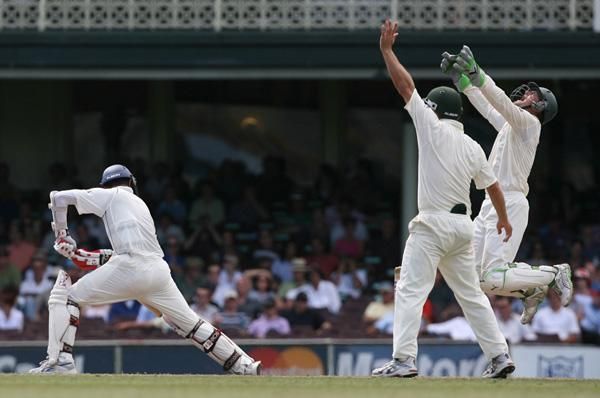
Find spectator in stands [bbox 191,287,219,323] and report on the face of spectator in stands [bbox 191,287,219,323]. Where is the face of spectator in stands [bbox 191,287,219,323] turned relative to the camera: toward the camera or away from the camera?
toward the camera

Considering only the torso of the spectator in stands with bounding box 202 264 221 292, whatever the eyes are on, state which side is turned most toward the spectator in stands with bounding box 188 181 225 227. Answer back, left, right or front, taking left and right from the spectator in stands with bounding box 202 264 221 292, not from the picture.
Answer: back

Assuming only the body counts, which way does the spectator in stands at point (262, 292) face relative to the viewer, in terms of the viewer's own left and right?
facing the viewer

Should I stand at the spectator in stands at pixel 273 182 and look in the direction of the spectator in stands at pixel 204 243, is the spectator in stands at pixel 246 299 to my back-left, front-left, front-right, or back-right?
front-left

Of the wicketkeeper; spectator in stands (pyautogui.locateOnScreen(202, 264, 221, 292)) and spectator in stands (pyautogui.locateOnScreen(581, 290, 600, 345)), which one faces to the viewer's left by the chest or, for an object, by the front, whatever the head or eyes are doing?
the wicketkeeper

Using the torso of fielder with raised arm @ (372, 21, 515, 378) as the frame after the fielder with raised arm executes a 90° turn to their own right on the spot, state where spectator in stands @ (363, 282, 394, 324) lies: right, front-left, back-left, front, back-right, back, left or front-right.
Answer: front-left

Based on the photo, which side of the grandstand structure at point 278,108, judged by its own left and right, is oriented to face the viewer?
front

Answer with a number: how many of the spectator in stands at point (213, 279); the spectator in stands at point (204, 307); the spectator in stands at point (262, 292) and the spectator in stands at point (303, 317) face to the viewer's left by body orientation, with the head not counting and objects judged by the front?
0

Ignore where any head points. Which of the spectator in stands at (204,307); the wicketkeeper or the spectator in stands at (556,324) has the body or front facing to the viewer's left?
the wicketkeeper

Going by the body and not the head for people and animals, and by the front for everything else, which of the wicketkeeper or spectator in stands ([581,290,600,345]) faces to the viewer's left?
the wicketkeeper

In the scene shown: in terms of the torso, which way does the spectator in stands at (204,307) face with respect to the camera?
toward the camera

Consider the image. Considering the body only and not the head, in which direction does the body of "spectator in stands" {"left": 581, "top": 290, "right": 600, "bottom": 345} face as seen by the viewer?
toward the camera

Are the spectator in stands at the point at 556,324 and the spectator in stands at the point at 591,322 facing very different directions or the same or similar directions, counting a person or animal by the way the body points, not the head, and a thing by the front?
same or similar directions

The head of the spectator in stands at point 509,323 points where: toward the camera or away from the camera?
toward the camera

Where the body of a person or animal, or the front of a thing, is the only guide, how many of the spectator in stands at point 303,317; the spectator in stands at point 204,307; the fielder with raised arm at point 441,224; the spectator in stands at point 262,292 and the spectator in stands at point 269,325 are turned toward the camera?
4
